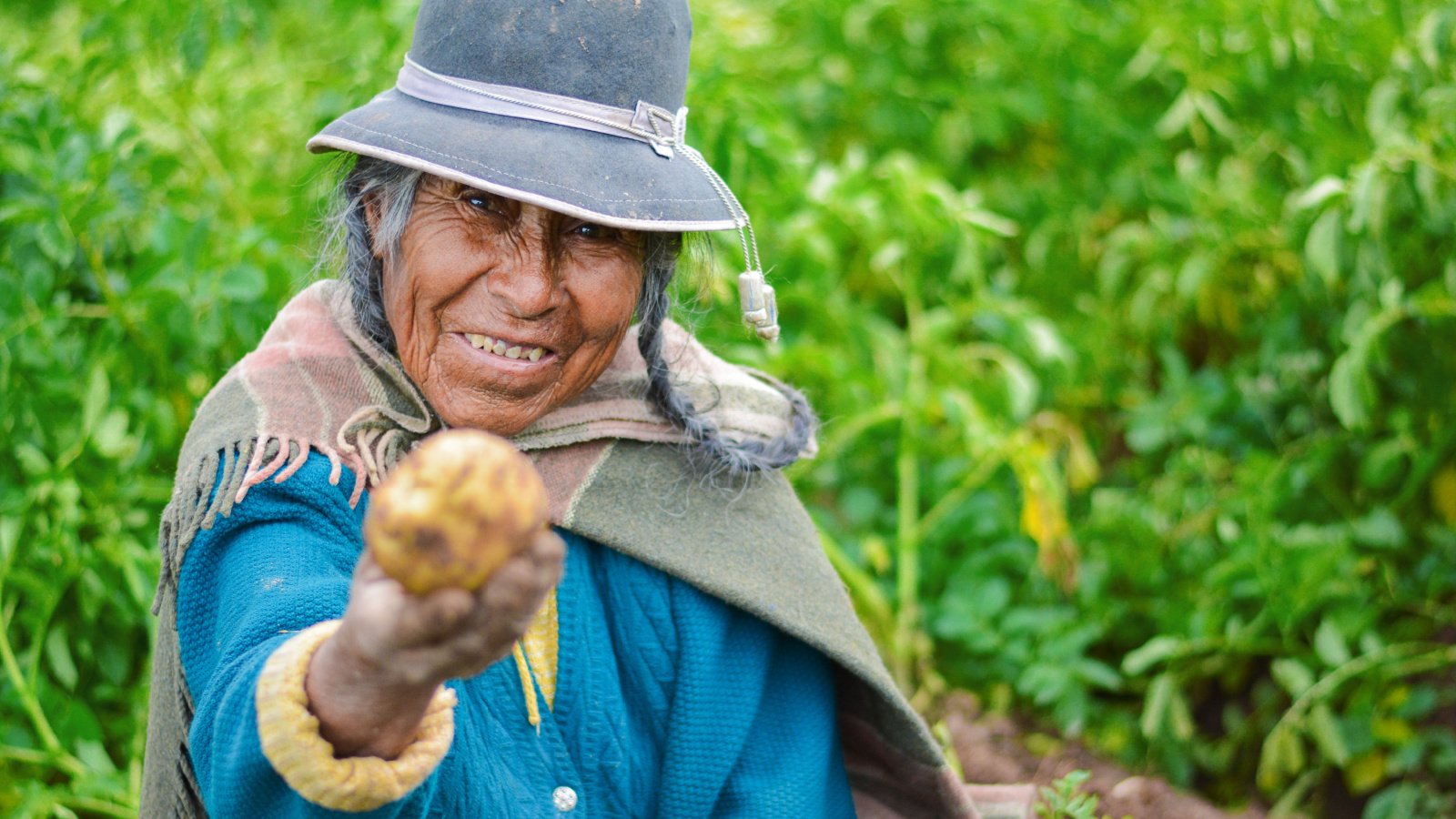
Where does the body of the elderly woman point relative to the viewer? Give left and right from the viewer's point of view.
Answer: facing the viewer
